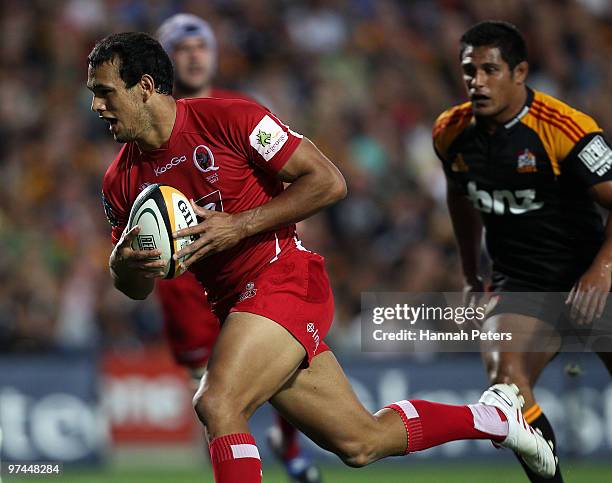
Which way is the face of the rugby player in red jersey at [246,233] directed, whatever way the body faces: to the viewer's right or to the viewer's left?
to the viewer's left

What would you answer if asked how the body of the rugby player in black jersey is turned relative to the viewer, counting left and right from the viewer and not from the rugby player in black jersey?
facing the viewer and to the left of the viewer

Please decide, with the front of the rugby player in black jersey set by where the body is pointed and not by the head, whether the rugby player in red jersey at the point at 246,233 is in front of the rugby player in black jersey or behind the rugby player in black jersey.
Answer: in front

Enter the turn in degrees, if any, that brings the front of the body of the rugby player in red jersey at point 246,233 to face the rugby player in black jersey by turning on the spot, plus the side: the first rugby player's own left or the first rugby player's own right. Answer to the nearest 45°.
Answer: approximately 180°

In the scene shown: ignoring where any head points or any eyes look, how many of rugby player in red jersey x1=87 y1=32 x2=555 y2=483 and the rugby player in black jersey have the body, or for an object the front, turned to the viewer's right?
0

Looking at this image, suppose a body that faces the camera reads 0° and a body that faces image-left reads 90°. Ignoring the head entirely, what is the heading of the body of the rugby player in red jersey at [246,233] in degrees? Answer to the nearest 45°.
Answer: approximately 45°

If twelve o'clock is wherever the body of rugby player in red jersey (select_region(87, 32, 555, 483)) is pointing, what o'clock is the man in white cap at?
The man in white cap is roughly at 4 o'clock from the rugby player in red jersey.
